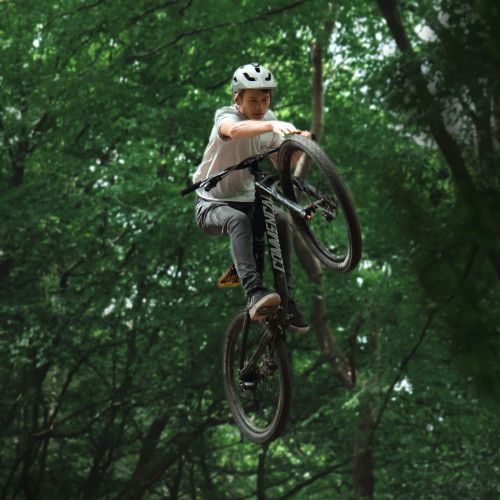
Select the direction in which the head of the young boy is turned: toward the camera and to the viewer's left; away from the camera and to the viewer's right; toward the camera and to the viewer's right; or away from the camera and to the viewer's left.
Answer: toward the camera and to the viewer's right

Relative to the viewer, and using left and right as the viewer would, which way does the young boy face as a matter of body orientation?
facing the viewer and to the right of the viewer
